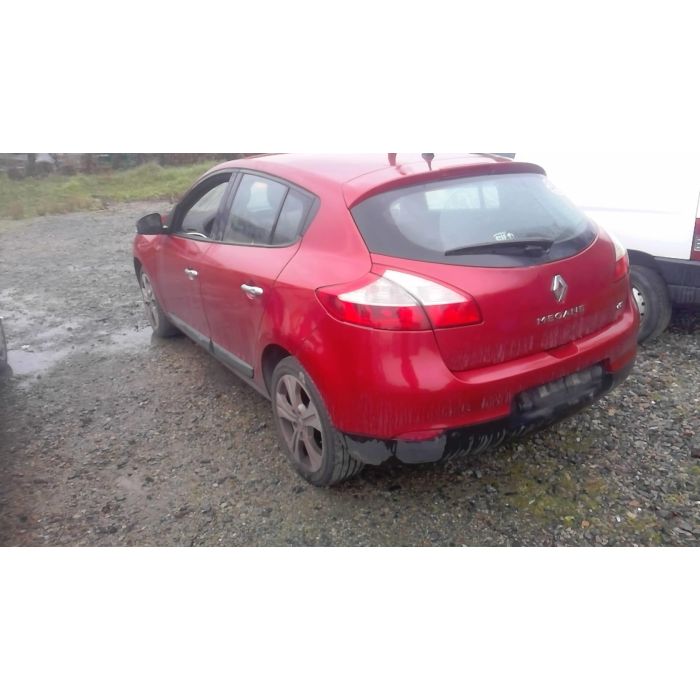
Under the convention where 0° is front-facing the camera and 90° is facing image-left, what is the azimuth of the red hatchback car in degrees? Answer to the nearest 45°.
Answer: approximately 135°

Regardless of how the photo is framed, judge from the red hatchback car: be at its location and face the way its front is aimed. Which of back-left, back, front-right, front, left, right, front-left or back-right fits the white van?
right
